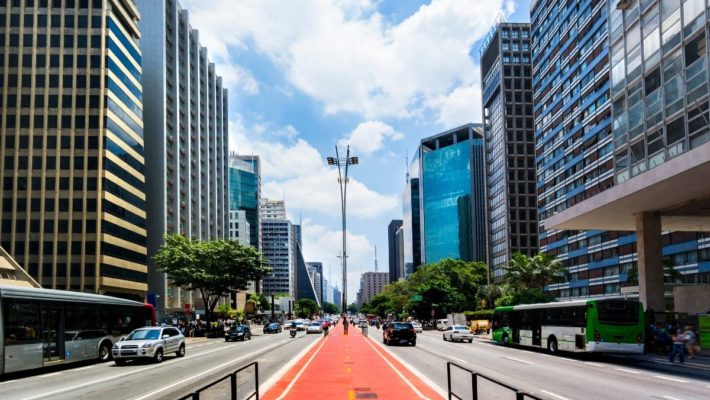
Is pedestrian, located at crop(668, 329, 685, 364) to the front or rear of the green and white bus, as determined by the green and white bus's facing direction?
to the rear

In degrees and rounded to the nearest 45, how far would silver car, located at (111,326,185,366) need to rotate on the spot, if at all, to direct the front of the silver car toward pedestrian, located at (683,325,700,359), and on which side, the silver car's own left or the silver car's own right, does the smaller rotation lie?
approximately 135° to the silver car's own left

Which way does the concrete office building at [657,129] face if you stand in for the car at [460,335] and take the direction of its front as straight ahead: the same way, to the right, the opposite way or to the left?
to the left

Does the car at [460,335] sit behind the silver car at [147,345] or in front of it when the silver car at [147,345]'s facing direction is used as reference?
behind

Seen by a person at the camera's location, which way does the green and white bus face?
facing away from the viewer and to the left of the viewer

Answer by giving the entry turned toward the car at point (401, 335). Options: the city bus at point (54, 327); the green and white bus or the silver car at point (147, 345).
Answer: the green and white bus

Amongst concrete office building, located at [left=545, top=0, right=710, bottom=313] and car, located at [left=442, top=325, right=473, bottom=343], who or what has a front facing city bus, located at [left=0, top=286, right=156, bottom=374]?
the concrete office building

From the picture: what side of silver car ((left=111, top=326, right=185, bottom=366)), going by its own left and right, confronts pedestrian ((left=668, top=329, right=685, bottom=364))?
left

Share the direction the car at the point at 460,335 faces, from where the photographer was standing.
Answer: facing away from the viewer and to the left of the viewer

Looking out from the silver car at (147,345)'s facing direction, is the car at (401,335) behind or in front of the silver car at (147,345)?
behind
